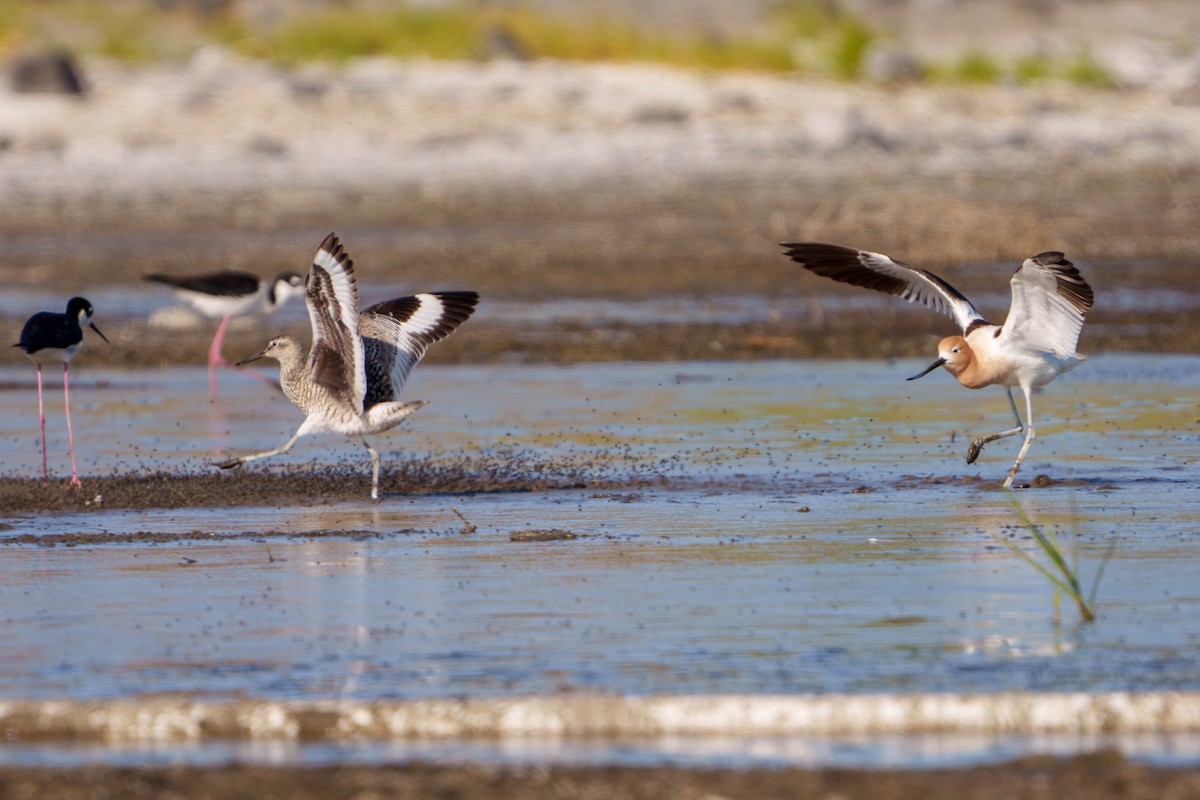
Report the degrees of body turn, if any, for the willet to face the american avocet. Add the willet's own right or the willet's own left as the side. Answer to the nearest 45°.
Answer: approximately 180°

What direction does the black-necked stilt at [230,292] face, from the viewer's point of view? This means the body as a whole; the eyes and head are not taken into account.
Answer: to the viewer's right

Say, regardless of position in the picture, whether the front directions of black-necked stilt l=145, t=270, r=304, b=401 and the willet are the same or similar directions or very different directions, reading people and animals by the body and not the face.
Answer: very different directions

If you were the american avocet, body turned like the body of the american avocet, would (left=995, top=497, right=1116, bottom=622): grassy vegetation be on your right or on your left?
on your left

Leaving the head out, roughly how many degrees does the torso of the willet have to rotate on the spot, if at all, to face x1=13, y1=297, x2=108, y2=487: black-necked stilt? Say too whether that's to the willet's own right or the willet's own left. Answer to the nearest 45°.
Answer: approximately 45° to the willet's own right

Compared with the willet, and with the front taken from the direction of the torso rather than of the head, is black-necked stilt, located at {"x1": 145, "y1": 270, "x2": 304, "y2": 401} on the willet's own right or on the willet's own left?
on the willet's own right

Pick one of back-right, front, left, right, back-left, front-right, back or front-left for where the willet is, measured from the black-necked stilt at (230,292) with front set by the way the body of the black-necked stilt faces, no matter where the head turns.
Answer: right

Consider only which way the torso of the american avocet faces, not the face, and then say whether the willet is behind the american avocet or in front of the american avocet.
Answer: in front

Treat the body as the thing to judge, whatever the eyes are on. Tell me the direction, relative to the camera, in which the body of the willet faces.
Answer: to the viewer's left

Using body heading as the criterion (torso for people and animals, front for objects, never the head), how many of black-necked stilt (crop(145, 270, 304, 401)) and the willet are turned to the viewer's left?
1

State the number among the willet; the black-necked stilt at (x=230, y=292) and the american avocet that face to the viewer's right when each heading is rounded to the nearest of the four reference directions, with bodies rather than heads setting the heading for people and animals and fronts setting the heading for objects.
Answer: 1

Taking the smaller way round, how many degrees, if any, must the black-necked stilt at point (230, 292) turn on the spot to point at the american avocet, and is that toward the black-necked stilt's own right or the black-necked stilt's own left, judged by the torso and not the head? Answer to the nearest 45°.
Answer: approximately 45° to the black-necked stilt's own right
